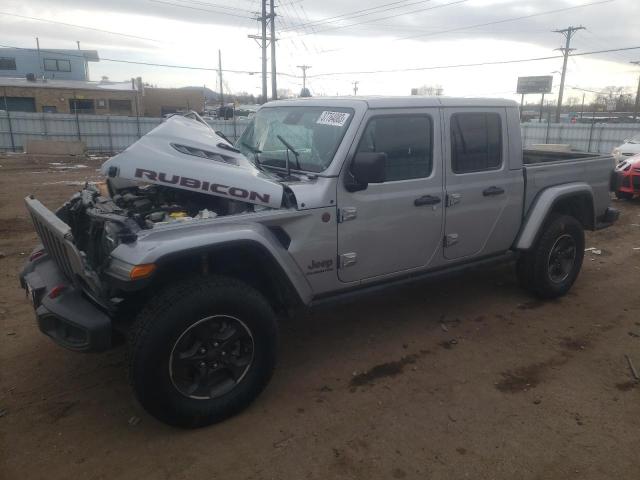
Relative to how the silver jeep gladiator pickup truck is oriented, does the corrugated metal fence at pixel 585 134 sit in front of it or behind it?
behind

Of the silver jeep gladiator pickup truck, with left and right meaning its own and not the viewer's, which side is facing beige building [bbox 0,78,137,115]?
right

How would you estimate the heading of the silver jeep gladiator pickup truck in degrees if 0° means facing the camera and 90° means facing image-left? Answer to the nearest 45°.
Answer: approximately 45°

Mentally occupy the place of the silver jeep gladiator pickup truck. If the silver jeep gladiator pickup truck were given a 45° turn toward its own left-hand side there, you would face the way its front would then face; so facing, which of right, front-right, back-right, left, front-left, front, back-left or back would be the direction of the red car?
back-left

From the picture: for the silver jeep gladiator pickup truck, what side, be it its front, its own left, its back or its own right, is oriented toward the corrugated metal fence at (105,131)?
right

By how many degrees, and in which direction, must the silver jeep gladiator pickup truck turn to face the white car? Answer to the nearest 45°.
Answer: approximately 180°
